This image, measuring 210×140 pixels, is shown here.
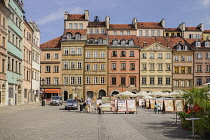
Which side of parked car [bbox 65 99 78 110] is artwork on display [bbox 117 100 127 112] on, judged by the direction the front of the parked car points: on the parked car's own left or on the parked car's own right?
on the parked car's own left

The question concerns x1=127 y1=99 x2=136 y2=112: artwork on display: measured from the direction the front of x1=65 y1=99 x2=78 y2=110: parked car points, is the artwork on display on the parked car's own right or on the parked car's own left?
on the parked car's own left

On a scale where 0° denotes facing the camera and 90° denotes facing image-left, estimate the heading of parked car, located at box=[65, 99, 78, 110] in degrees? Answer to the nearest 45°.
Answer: approximately 45°

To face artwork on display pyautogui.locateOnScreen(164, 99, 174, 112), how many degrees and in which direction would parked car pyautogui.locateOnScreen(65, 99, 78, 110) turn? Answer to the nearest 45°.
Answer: approximately 90° to its left
